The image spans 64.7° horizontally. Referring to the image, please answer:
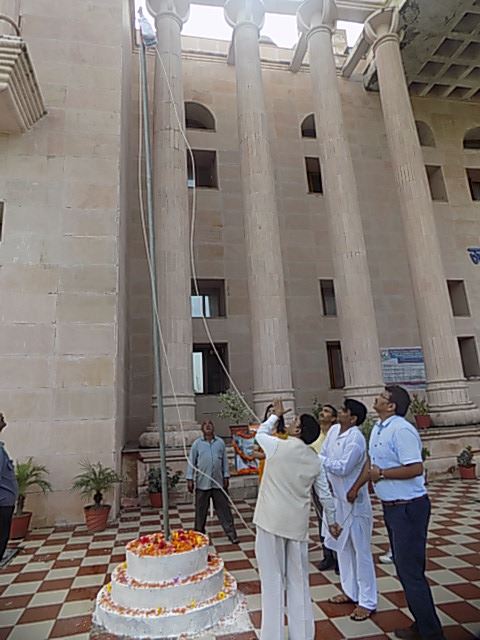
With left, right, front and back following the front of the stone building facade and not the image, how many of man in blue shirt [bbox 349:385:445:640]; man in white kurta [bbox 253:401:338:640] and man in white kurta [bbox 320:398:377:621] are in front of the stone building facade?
3

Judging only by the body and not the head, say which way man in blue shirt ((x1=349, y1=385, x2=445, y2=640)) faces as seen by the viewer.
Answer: to the viewer's left

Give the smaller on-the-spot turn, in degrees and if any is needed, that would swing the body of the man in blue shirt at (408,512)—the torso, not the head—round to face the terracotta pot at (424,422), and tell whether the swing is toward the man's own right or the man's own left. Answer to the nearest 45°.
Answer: approximately 90° to the man's own right

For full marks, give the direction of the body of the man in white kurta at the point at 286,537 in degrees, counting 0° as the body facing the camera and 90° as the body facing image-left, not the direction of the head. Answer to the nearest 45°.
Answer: approximately 135°

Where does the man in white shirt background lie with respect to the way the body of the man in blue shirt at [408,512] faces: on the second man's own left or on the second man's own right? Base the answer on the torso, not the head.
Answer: on the second man's own right

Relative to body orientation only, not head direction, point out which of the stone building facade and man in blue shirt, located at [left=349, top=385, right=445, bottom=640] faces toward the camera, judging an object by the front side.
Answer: the stone building facade

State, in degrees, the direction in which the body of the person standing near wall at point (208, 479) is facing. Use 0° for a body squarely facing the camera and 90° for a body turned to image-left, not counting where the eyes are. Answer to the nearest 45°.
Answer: approximately 0°

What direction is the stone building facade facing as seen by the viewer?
toward the camera

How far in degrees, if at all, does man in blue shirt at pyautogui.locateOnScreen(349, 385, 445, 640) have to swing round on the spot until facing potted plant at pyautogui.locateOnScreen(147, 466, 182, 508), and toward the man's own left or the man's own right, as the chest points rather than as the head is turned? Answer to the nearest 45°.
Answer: approximately 45° to the man's own right

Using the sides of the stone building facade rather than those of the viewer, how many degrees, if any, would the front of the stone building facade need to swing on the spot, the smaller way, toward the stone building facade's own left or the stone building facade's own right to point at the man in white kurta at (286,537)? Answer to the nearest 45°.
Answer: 0° — it already faces them

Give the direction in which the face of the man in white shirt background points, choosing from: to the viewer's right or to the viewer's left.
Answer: to the viewer's left
